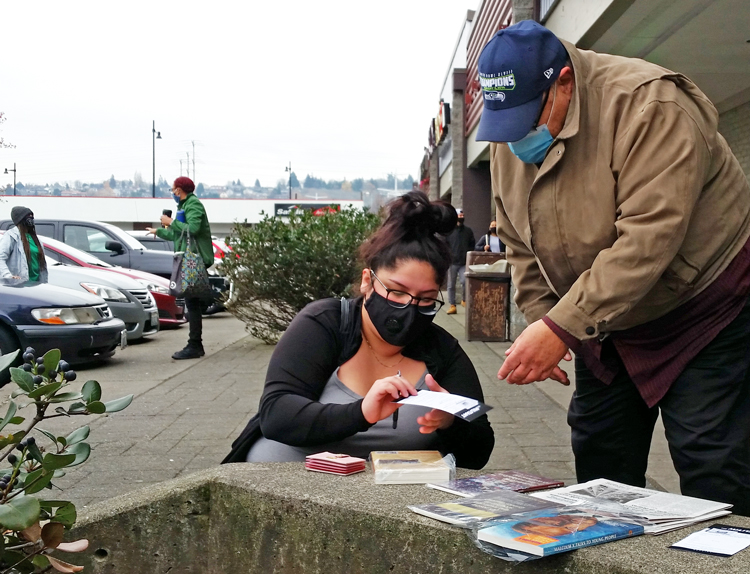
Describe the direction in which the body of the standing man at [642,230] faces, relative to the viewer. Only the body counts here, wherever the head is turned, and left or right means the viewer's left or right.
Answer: facing the viewer and to the left of the viewer

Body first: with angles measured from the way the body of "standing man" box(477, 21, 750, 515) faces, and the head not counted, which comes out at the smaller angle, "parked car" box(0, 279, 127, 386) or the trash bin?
the parked car

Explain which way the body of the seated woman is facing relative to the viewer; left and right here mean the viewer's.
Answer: facing the viewer and to the right of the viewer

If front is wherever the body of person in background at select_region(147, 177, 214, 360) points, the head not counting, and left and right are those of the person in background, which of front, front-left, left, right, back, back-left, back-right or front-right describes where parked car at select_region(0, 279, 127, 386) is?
front-left

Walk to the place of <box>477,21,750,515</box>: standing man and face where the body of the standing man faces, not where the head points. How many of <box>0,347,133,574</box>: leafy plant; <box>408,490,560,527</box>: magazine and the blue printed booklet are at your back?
0

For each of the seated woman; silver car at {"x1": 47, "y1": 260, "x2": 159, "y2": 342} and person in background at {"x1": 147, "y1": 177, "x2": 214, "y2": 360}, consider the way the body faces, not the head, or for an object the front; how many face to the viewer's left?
1

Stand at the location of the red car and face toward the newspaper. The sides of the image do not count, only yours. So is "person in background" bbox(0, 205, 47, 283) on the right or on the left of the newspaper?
right

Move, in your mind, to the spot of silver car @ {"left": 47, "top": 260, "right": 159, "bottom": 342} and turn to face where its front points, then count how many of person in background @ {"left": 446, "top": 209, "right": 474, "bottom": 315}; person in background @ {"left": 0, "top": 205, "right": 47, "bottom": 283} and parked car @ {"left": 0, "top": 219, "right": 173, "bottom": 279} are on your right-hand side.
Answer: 1

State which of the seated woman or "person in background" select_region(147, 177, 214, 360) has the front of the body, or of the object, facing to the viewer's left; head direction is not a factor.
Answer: the person in background

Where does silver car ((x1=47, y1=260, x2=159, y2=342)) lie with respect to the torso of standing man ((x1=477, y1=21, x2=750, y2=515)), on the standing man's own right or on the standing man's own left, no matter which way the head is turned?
on the standing man's own right

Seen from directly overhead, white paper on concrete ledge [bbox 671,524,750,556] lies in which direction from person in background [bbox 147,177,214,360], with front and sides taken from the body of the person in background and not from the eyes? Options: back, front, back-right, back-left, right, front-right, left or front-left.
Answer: left

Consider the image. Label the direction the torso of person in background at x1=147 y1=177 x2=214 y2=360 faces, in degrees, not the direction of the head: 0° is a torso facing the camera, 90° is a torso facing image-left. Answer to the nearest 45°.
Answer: approximately 90°

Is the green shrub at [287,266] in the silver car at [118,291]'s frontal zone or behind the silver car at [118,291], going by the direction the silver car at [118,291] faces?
frontal zone

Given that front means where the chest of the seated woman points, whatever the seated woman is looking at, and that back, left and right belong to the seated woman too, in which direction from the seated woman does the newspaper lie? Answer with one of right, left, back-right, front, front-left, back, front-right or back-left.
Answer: front

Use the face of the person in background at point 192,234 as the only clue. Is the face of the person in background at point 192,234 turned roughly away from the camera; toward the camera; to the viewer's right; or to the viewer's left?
to the viewer's left
